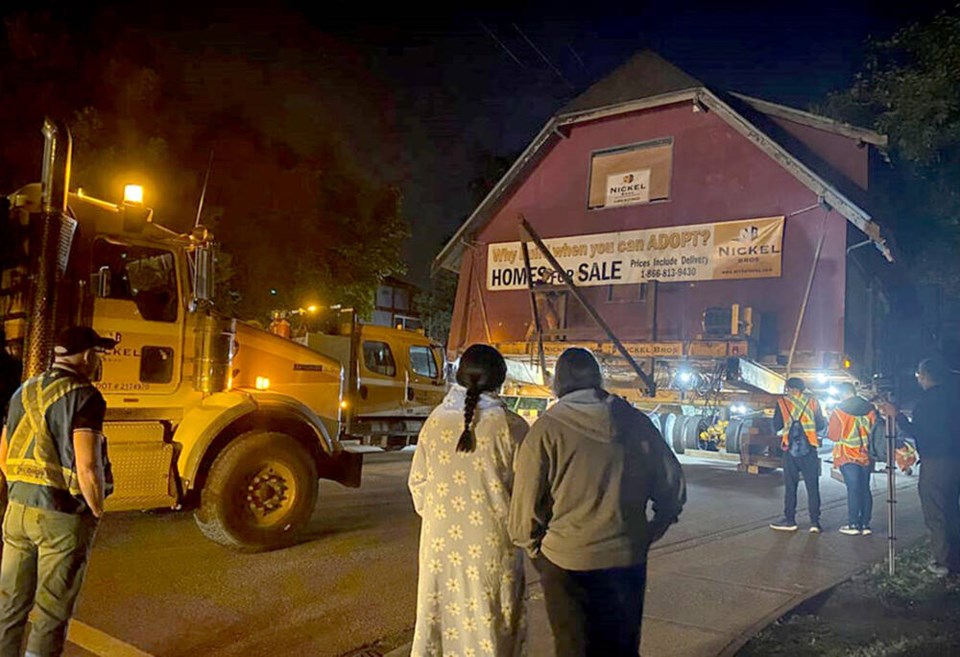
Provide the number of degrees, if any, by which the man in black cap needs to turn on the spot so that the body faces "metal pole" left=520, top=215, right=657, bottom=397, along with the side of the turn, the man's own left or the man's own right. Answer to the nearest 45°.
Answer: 0° — they already face it

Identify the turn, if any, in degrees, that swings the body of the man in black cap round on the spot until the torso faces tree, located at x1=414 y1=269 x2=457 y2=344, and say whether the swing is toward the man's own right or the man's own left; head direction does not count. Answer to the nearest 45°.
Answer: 0° — they already face it

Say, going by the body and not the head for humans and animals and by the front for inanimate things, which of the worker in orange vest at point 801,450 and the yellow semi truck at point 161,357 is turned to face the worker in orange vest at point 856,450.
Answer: the yellow semi truck

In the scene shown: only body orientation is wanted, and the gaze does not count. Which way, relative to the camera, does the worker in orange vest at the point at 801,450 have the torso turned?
away from the camera

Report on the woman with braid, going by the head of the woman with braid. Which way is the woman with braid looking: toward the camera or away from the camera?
away from the camera

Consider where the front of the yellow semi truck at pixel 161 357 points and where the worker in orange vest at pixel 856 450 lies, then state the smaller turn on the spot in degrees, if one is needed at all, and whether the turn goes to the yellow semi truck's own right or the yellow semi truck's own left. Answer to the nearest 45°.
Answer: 0° — it already faces them

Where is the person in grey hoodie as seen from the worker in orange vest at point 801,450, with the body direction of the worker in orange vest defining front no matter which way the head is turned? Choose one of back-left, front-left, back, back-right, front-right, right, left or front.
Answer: back

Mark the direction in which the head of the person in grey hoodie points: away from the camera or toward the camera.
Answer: away from the camera

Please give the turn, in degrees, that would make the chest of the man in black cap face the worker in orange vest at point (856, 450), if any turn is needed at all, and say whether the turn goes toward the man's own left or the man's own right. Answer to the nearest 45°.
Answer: approximately 45° to the man's own right

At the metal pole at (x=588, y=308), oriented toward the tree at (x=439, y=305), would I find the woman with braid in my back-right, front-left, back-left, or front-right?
back-left

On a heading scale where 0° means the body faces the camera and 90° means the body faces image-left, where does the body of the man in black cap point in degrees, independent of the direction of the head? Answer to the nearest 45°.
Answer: approximately 225°

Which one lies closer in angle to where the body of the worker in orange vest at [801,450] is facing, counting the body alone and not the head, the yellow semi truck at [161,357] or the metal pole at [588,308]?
the metal pole
